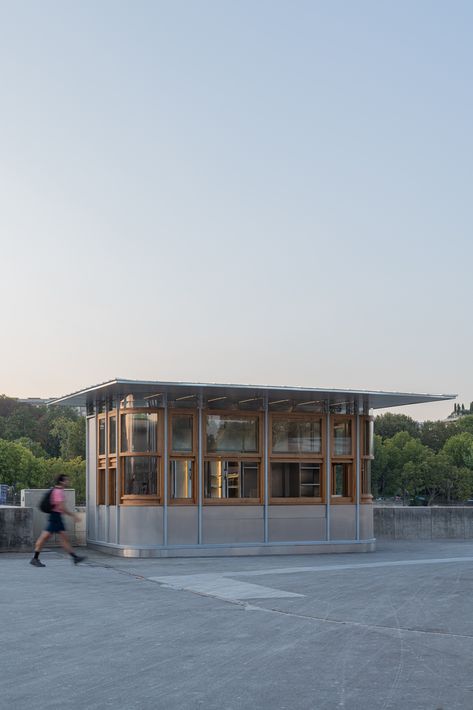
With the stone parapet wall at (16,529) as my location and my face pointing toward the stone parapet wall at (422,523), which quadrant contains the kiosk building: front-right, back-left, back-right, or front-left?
front-right

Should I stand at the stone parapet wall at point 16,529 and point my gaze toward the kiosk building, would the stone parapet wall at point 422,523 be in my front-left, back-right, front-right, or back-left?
front-left

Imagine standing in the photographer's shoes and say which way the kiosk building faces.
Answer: facing the viewer

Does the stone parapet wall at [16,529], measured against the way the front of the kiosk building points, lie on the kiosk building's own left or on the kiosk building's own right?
on the kiosk building's own right

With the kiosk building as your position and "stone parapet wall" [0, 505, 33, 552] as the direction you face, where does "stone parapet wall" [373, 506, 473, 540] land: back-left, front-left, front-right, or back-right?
back-right

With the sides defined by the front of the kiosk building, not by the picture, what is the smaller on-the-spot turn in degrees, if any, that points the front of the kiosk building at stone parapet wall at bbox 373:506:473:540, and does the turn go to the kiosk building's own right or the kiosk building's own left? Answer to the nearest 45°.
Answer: approximately 135° to the kiosk building's own left
